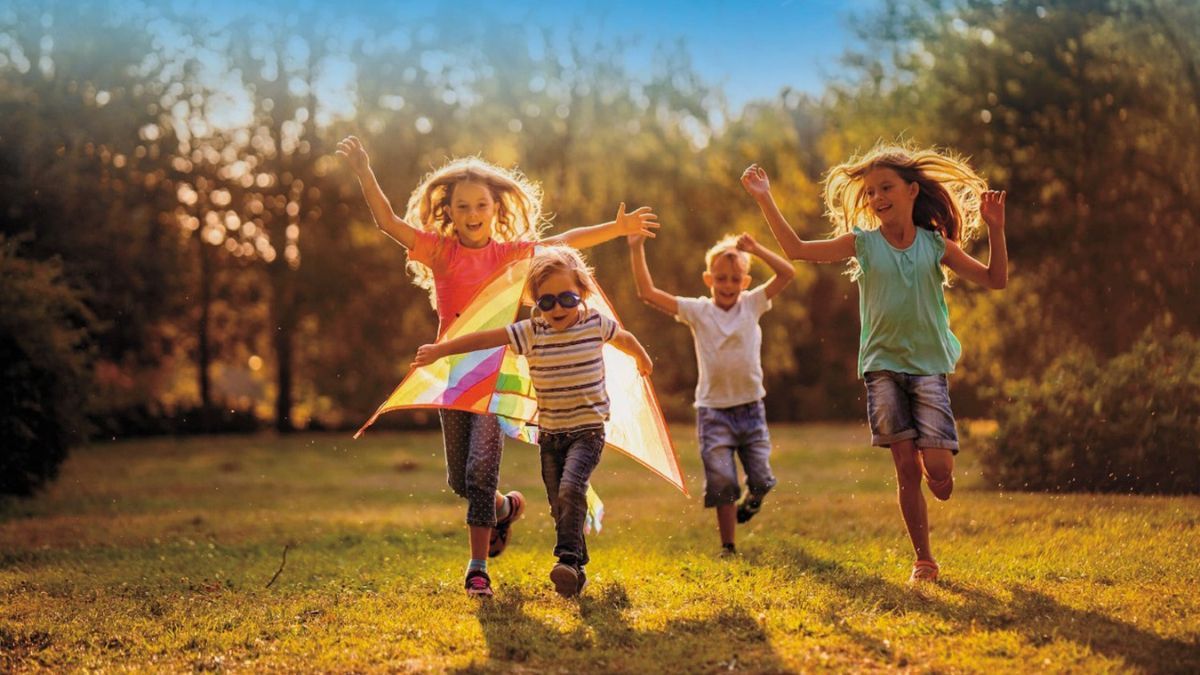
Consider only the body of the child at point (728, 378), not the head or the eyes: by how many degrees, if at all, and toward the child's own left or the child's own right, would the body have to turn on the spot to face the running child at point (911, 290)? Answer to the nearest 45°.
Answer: approximately 45° to the child's own left

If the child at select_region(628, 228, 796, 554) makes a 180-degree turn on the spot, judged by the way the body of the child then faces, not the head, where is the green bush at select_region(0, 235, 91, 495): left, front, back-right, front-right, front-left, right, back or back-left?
front-left

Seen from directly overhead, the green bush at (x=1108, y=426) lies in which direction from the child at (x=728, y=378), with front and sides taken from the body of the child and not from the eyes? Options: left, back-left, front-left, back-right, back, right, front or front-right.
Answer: back-left

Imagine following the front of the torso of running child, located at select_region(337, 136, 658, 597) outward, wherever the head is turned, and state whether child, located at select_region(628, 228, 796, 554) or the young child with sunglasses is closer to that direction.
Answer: the young child with sunglasses

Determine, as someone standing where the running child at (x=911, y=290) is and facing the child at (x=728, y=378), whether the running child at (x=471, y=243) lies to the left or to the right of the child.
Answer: left

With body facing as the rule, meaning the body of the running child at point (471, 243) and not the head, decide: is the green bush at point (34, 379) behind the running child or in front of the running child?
behind

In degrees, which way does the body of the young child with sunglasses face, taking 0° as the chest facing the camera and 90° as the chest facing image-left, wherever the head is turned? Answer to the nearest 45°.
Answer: approximately 0°

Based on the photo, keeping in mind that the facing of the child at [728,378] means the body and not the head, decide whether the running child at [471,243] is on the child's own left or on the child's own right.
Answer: on the child's own right
